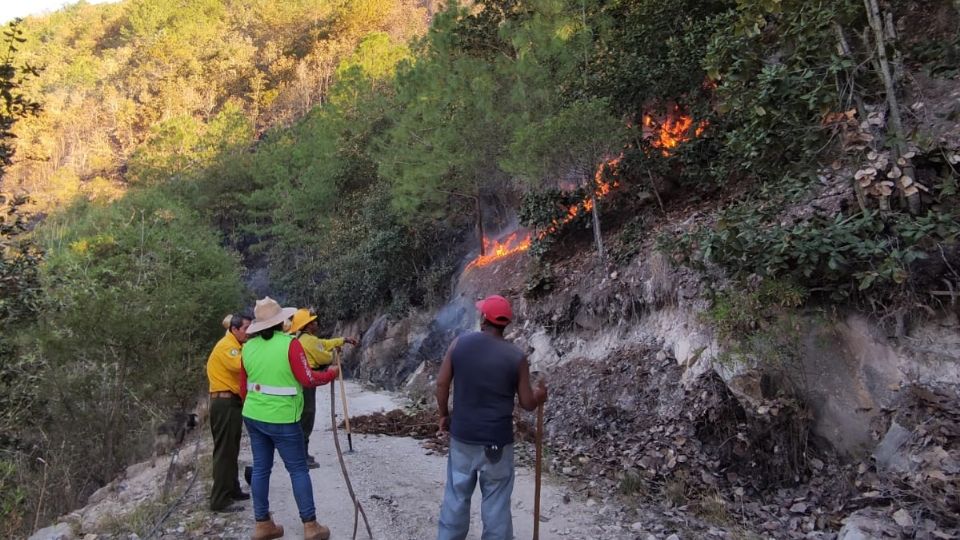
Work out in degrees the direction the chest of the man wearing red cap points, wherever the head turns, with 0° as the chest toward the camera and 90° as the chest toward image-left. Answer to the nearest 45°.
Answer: approximately 180°

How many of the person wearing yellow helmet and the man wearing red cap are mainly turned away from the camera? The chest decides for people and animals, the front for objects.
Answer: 1

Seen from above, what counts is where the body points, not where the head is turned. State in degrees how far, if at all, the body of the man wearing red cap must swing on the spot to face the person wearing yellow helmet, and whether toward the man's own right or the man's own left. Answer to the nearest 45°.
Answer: approximately 45° to the man's own left

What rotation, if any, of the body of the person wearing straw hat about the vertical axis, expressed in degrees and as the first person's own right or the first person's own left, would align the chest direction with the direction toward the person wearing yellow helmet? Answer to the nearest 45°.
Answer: approximately 45° to the first person's own left

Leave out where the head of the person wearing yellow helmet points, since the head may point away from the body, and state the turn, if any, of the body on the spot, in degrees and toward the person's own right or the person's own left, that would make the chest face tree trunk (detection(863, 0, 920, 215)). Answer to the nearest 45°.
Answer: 0° — they already face it

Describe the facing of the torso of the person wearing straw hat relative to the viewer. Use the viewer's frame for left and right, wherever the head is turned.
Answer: facing away from the viewer and to the right of the viewer

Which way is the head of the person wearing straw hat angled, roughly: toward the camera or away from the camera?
away from the camera

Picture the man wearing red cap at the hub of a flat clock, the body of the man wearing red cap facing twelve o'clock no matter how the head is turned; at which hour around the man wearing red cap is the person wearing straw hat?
The person wearing straw hat is roughly at 10 o'clock from the man wearing red cap.

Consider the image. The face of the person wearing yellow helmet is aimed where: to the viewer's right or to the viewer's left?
to the viewer's right

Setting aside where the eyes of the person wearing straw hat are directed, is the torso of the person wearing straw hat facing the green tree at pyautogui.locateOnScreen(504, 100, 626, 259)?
yes

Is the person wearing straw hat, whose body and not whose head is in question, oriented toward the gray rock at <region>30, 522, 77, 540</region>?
no

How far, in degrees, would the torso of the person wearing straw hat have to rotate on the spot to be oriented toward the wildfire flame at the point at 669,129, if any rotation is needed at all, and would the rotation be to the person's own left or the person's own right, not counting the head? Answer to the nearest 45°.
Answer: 0° — they already face it

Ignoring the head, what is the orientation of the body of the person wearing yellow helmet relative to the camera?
to the viewer's right
